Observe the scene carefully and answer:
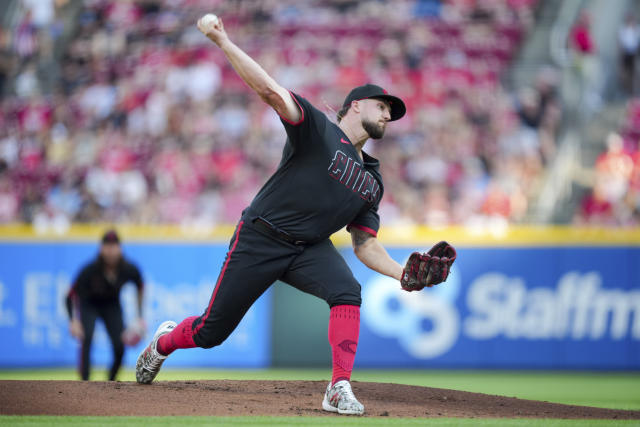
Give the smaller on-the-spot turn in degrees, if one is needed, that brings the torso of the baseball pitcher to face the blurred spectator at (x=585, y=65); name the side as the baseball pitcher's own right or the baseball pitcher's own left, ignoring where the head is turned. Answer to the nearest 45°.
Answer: approximately 90° to the baseball pitcher's own left

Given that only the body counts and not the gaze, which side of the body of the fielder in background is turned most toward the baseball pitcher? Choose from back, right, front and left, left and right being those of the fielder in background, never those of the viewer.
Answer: front

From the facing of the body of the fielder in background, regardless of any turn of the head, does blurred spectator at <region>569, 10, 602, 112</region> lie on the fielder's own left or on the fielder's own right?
on the fielder's own left

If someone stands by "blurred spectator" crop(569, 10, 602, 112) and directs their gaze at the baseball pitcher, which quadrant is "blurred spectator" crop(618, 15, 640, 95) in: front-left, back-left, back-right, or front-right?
back-left

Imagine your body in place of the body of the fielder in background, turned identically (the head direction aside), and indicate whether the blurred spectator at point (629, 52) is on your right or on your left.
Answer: on your left

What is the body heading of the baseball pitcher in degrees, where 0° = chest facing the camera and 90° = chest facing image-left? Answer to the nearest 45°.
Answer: approximately 315°

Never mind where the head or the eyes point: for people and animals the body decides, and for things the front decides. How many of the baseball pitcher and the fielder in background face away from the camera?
0

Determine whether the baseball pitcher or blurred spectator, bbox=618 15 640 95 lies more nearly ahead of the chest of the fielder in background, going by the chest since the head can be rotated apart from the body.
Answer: the baseball pitcher

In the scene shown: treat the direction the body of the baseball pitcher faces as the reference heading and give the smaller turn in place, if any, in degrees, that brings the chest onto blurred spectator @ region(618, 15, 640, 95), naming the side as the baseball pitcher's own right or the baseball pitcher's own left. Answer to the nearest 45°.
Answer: approximately 90° to the baseball pitcher's own left
